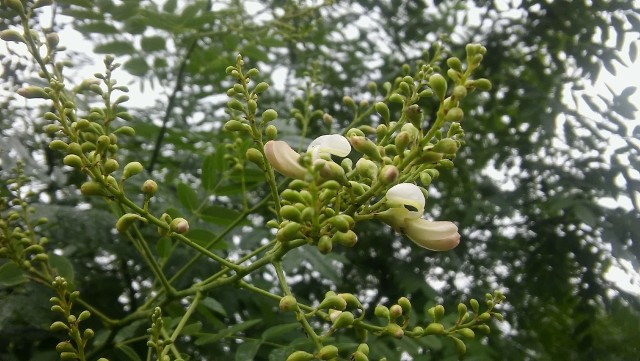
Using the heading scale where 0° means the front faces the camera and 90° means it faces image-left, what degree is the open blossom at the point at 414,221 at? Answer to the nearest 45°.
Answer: approximately 270°
